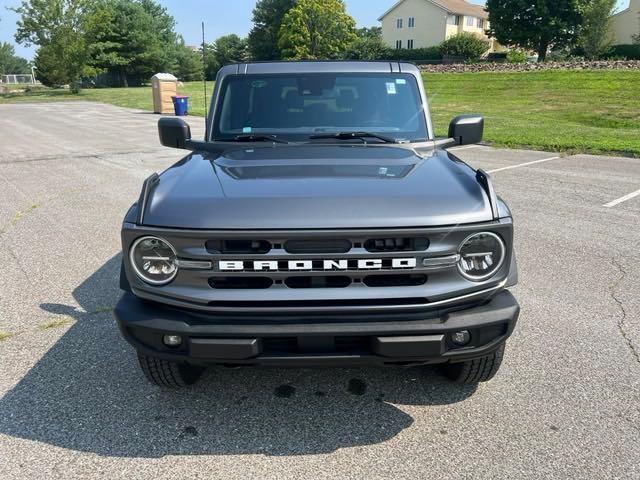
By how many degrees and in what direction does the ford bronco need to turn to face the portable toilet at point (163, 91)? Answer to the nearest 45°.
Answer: approximately 180°

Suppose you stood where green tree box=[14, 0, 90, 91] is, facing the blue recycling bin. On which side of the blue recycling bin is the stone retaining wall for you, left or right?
left

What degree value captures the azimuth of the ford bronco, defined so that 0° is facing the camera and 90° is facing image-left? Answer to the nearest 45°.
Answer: approximately 0°

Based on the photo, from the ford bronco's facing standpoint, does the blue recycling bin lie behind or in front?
behind

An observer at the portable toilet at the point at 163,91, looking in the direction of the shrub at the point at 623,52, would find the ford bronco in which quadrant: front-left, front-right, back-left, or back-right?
back-right

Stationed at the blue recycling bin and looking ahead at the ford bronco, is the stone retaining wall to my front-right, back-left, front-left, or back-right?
back-left

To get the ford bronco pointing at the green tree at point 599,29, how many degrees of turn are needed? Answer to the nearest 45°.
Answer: approximately 135° to its left

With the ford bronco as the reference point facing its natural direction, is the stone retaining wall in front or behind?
behind

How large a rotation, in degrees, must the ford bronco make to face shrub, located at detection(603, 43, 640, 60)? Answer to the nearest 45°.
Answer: approximately 135° to its left
